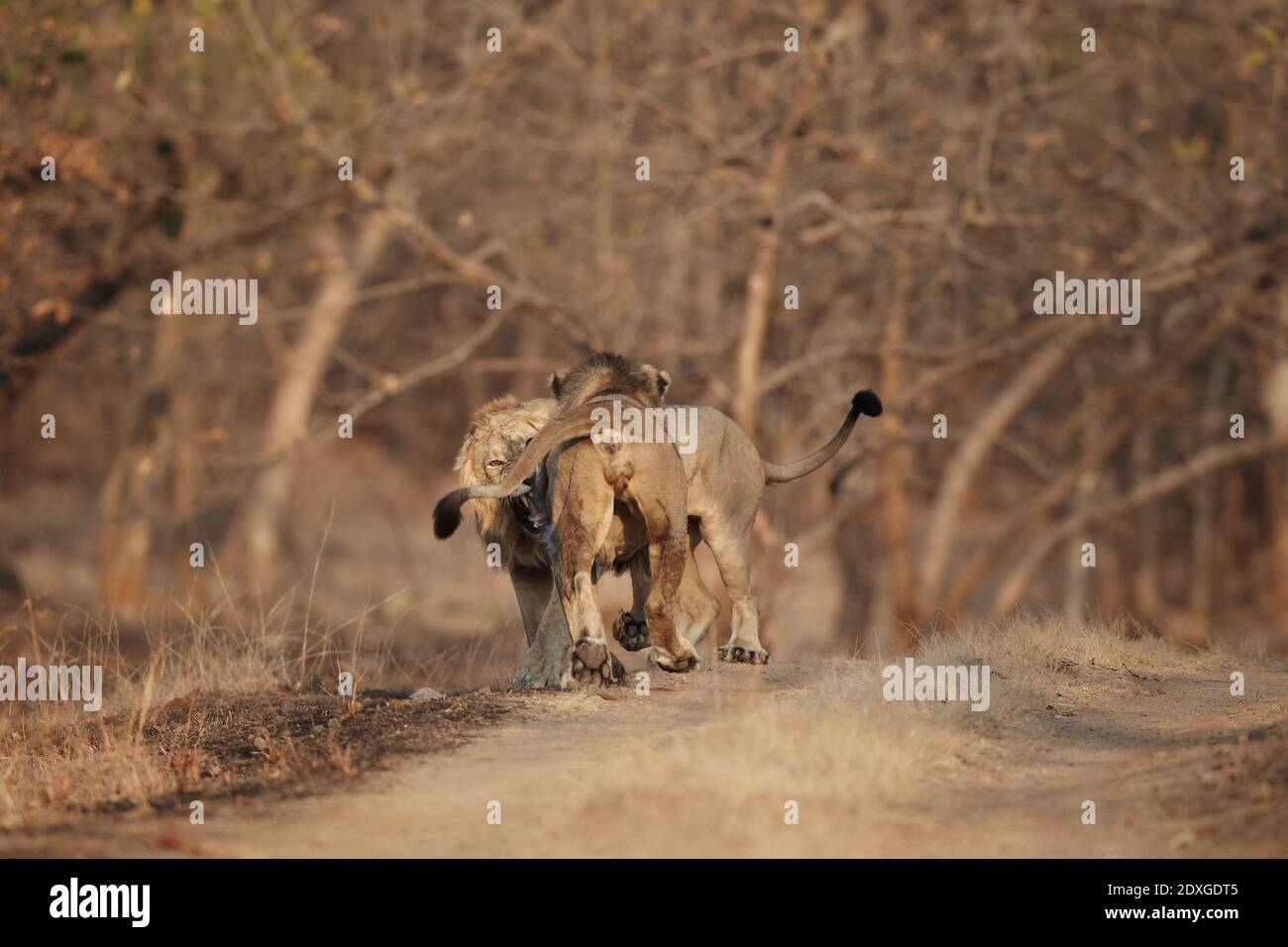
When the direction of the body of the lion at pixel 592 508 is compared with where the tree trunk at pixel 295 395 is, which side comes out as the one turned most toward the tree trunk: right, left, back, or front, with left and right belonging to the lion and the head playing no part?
front
